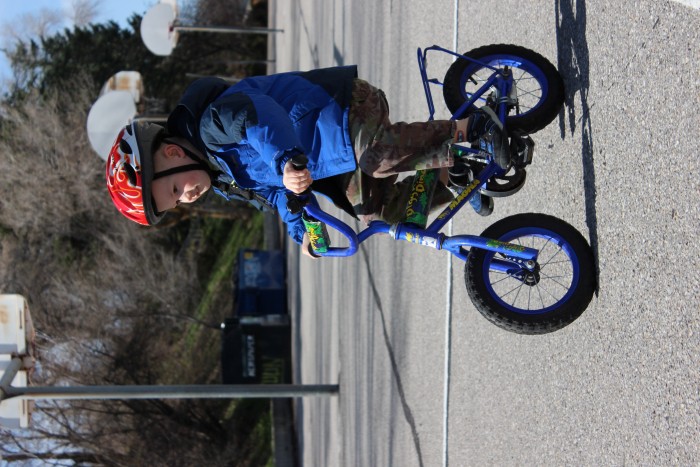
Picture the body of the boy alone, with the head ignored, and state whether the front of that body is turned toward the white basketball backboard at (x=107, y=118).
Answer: no

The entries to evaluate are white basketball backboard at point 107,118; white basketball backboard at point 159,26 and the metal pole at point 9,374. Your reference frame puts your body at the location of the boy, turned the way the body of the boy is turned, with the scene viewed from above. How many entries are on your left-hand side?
0

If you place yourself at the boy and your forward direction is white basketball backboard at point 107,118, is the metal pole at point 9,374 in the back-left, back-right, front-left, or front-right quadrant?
front-left

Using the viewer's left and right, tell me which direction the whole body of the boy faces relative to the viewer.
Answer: facing the viewer and to the left of the viewer

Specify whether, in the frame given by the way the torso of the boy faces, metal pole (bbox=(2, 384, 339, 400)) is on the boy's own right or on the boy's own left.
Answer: on the boy's own right

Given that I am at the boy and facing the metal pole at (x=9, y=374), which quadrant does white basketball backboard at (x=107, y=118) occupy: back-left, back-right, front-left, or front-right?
front-right

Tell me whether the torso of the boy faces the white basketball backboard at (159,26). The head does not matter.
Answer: no
